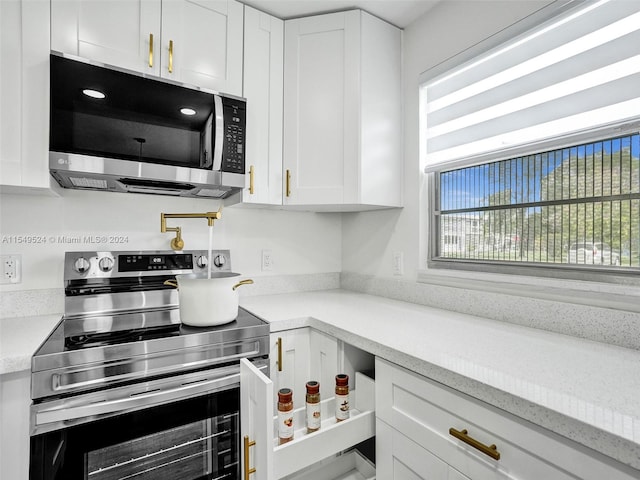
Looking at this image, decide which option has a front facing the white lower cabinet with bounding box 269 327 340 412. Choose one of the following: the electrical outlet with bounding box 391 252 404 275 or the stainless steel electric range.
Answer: the electrical outlet

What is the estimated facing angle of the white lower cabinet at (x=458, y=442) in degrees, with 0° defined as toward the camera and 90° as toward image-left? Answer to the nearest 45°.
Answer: approximately 45°

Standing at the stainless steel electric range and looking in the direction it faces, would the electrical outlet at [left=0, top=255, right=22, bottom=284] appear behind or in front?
behind

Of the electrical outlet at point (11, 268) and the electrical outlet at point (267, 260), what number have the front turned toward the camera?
2

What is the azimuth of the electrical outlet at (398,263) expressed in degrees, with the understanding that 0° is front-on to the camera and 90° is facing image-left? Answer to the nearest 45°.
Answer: approximately 45°

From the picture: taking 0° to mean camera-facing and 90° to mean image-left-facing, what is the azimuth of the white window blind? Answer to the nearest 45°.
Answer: approximately 45°

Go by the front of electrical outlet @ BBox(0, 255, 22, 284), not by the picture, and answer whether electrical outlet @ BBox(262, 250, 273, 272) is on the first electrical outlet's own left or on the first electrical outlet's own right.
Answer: on the first electrical outlet's own left

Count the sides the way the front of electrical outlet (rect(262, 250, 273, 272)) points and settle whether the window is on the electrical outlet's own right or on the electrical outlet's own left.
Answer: on the electrical outlet's own left

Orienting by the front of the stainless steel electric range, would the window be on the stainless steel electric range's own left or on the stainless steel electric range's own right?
on the stainless steel electric range's own left

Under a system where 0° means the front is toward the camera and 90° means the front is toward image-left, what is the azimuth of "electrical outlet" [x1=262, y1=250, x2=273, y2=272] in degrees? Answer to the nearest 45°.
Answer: approximately 0°

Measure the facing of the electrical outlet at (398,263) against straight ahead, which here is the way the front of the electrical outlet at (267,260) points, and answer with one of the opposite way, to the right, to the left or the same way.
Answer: to the right
